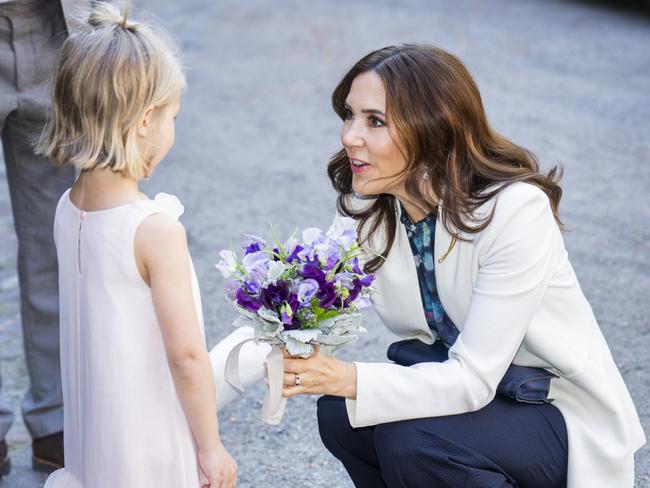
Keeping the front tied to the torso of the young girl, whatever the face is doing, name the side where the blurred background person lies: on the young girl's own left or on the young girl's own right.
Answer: on the young girl's own left

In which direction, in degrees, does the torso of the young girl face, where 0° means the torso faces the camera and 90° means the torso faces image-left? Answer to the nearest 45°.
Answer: approximately 225°

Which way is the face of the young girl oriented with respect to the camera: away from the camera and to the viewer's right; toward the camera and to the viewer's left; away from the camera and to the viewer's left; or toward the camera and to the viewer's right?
away from the camera and to the viewer's right
